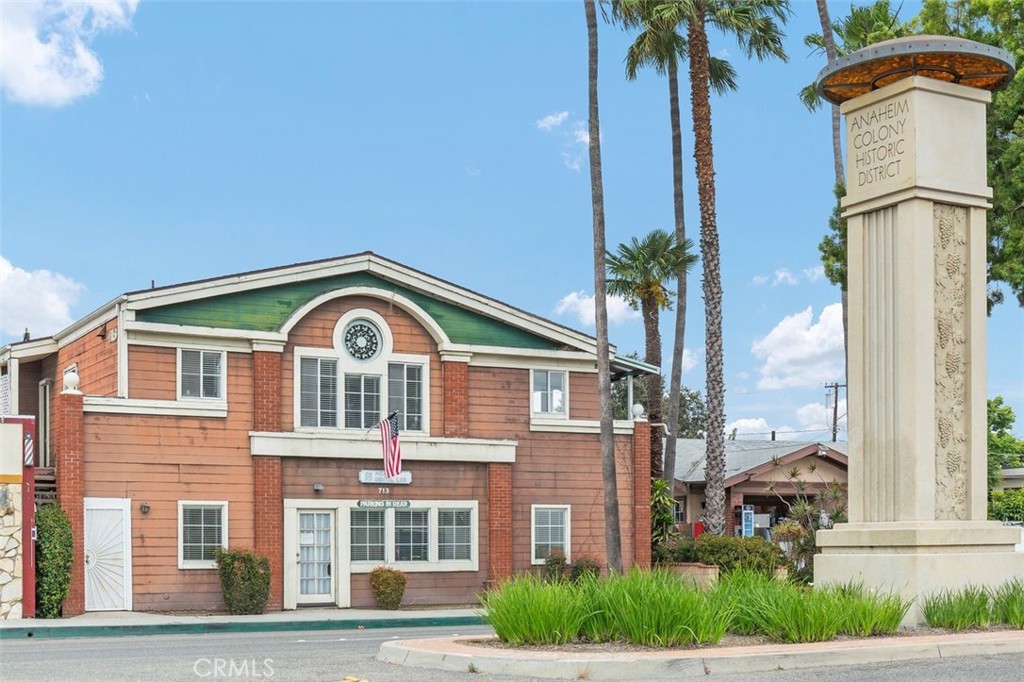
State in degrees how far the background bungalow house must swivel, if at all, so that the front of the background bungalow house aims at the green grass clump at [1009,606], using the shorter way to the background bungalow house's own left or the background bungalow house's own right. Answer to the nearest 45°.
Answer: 0° — it already faces it

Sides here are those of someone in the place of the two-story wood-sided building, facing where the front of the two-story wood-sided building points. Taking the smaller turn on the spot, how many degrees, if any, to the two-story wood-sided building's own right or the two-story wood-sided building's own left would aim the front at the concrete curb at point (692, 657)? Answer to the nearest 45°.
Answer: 0° — it already faces it

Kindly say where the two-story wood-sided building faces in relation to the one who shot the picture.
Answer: facing the viewer

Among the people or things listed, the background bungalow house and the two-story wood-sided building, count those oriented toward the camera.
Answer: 2

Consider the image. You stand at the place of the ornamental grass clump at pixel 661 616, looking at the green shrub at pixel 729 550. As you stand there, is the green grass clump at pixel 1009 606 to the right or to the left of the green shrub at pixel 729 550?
right

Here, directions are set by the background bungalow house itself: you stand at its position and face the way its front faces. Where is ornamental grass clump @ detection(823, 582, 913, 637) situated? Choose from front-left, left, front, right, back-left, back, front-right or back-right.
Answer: front

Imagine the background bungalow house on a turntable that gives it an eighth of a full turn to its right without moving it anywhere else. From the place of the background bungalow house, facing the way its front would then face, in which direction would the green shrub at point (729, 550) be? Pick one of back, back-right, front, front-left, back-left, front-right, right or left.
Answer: front-left

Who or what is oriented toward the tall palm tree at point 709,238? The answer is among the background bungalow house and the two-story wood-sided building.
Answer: the background bungalow house

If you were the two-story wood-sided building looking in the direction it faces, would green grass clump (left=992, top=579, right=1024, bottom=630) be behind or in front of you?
in front

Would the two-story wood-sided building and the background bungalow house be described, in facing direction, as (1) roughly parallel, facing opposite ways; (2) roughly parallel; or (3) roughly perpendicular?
roughly parallel

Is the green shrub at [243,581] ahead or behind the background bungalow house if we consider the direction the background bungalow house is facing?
ahead

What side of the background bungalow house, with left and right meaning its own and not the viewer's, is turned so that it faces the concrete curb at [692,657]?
front
